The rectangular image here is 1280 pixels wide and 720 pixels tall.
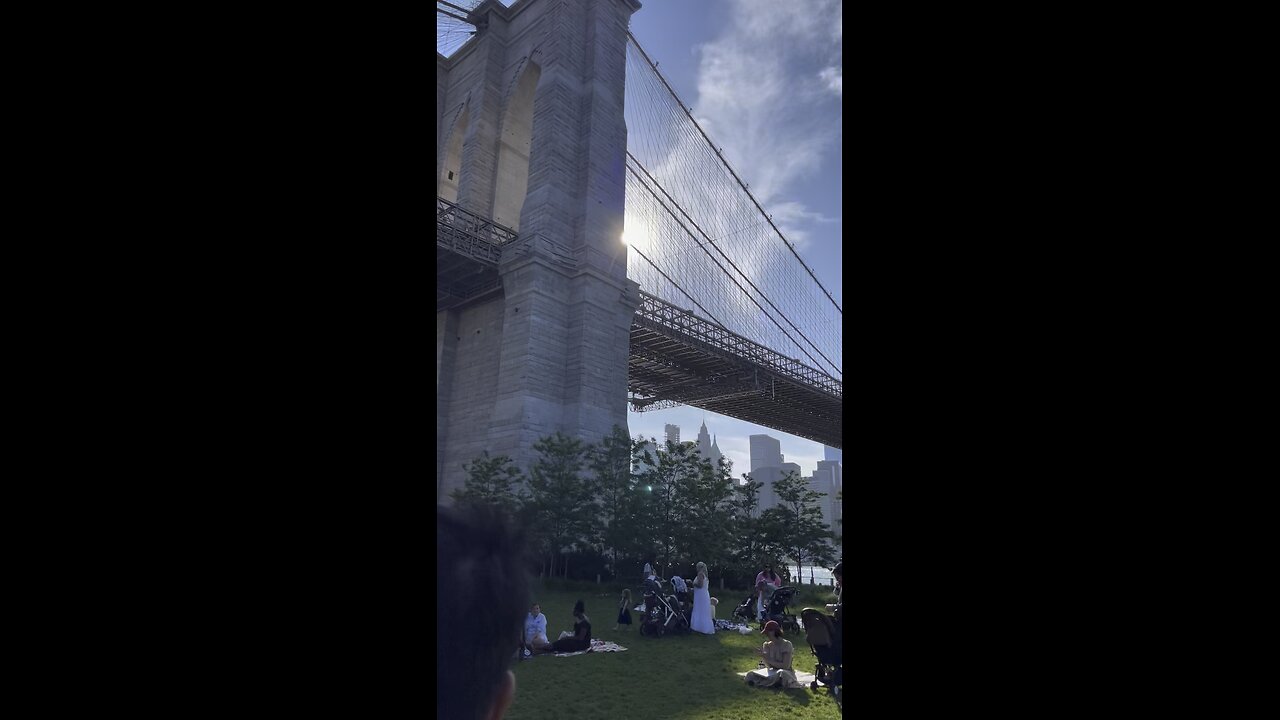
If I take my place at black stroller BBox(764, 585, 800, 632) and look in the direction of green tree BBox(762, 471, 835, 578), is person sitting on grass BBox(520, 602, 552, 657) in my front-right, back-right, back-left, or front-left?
back-left

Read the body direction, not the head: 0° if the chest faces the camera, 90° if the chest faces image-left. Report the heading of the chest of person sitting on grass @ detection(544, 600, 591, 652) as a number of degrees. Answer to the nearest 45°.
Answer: approximately 90°

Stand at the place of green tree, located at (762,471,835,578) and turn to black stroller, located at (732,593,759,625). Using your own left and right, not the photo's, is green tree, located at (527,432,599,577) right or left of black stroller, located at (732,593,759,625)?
right

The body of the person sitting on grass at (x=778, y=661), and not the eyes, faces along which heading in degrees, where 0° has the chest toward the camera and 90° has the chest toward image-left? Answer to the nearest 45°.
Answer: approximately 45°

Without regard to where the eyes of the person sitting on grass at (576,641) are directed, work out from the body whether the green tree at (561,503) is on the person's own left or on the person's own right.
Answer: on the person's own right

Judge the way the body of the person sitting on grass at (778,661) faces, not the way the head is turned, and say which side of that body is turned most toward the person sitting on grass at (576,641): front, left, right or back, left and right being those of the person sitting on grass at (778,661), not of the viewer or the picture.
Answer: right
